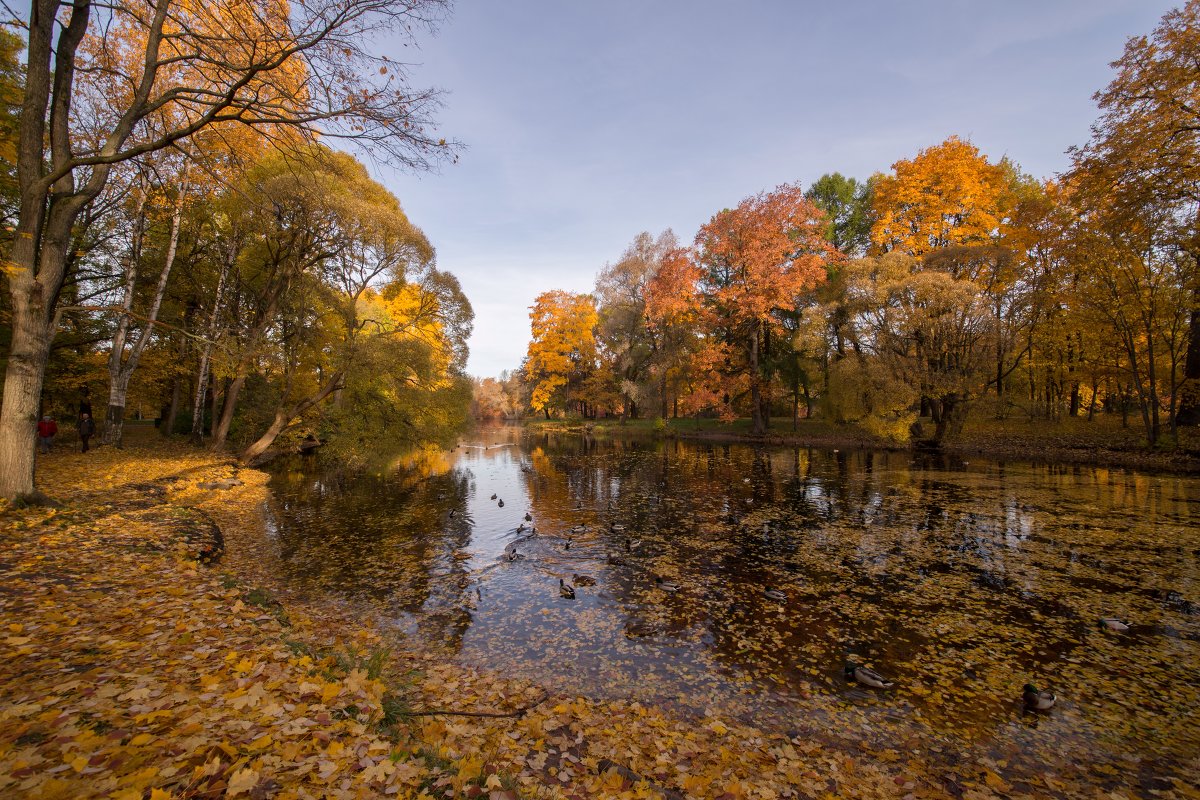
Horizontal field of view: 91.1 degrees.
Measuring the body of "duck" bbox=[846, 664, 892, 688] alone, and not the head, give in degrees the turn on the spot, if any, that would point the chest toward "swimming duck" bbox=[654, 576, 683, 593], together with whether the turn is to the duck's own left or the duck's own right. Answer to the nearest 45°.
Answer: approximately 45° to the duck's own right

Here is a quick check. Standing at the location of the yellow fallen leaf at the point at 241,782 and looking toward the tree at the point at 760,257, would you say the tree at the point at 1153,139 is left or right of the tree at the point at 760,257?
right

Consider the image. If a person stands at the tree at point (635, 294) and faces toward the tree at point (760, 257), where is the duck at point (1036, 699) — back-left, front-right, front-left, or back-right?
front-right

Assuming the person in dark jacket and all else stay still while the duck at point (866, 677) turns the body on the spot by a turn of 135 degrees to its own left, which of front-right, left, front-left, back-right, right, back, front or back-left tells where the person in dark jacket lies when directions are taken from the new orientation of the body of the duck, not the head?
back-right

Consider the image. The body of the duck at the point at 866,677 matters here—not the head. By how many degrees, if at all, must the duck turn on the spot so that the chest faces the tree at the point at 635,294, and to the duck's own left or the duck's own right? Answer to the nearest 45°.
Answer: approximately 45° to the duck's own right

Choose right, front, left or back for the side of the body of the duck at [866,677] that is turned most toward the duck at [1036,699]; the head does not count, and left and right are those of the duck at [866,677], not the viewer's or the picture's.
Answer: back

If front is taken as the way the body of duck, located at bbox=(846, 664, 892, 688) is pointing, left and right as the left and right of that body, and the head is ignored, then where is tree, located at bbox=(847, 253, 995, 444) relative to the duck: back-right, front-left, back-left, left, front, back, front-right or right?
right

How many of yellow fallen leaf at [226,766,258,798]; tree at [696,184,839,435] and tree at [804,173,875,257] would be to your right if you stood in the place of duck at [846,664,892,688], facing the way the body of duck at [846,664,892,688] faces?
2

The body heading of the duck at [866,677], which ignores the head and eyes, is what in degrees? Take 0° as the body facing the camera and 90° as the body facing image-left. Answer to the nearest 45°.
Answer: approximately 90°
